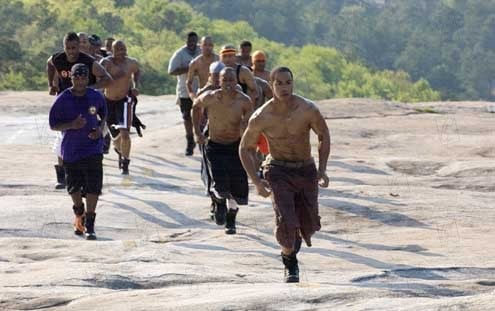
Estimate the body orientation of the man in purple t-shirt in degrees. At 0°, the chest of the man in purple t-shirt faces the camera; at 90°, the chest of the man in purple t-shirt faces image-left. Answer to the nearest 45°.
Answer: approximately 0°

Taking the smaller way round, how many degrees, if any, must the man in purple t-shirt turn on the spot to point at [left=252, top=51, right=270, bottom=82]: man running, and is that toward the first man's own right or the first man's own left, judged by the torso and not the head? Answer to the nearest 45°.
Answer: approximately 135° to the first man's own left

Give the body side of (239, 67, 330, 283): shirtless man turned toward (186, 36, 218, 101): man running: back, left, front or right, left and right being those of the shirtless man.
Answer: back

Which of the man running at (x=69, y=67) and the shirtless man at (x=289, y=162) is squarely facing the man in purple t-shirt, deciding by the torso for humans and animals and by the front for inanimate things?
the man running

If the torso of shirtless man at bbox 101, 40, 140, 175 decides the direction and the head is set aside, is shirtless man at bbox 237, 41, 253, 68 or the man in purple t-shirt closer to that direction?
the man in purple t-shirt
